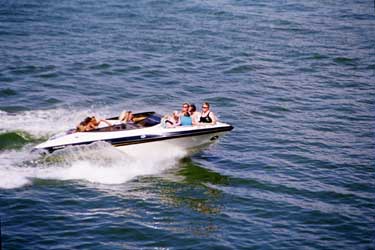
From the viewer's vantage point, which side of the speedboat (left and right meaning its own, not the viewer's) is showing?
right
